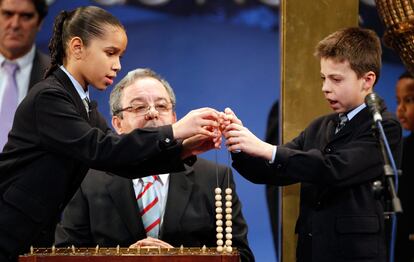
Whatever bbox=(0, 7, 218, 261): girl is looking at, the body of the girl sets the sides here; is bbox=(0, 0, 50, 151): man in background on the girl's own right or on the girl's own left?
on the girl's own left

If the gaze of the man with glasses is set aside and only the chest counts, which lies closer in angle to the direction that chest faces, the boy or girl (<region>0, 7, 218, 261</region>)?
the girl

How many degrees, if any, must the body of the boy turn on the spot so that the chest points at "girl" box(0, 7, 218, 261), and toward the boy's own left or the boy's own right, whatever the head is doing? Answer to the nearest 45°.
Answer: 0° — they already face them

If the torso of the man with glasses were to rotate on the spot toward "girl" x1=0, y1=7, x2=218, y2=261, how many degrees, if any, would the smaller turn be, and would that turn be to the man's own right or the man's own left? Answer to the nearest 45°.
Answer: approximately 45° to the man's own right

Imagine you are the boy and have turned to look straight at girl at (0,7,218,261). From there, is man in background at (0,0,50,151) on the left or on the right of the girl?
right

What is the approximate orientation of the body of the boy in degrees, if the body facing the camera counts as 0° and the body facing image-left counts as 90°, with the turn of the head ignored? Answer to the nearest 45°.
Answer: approximately 45°

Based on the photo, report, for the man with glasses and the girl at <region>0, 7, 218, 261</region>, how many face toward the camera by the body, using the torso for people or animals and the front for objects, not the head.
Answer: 1

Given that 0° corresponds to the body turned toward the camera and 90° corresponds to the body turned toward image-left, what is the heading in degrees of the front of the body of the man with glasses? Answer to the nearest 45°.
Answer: approximately 0°

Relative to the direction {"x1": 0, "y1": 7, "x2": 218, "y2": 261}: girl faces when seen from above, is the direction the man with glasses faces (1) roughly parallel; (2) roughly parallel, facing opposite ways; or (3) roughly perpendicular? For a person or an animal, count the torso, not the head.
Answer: roughly perpendicular

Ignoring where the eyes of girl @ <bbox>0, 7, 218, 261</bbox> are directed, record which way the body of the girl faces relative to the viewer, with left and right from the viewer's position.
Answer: facing to the right of the viewer

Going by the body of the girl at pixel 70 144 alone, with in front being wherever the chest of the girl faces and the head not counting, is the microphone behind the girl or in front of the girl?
in front
